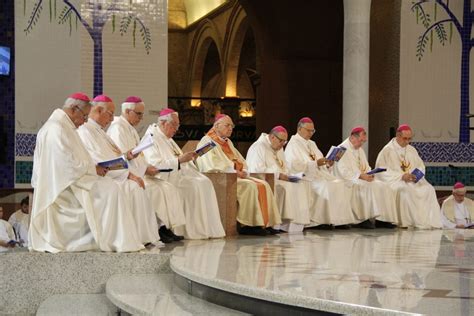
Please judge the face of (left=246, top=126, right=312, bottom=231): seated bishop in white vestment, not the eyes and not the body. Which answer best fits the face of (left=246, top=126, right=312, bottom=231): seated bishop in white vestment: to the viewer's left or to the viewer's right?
to the viewer's right

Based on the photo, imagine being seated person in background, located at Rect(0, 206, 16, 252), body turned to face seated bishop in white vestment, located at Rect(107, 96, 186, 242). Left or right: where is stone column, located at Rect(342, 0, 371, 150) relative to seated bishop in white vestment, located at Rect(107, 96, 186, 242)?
left

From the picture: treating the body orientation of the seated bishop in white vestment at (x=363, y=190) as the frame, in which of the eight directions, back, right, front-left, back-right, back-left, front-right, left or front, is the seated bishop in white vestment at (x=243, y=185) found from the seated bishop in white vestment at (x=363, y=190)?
right

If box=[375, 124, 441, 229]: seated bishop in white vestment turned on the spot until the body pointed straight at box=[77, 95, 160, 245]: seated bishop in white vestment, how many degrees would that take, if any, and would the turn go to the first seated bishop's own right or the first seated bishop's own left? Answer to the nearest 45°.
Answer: approximately 90° to the first seated bishop's own right

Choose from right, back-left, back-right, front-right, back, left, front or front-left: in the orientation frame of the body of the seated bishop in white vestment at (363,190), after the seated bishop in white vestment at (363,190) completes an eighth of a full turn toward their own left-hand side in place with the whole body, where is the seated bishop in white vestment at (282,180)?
back-right

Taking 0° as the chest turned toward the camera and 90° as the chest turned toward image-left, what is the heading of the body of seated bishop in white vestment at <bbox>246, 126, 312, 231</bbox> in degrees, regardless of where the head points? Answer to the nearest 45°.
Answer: approximately 315°

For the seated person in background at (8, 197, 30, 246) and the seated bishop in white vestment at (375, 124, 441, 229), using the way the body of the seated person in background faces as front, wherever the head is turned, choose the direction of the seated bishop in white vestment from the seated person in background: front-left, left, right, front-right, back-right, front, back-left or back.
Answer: front-left

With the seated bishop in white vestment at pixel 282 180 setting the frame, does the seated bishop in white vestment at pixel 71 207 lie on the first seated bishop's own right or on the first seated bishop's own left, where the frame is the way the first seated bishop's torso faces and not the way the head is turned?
on the first seated bishop's own right

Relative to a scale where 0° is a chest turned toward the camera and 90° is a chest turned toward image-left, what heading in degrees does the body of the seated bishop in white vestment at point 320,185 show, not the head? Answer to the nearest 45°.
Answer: approximately 315°
